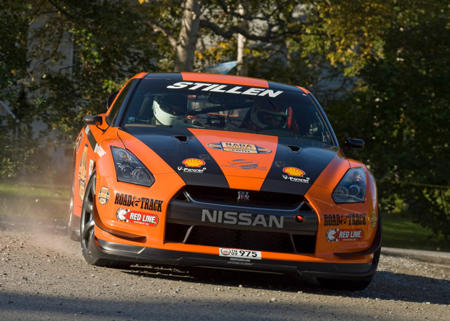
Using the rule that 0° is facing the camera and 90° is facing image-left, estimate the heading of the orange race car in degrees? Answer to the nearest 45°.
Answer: approximately 0°
